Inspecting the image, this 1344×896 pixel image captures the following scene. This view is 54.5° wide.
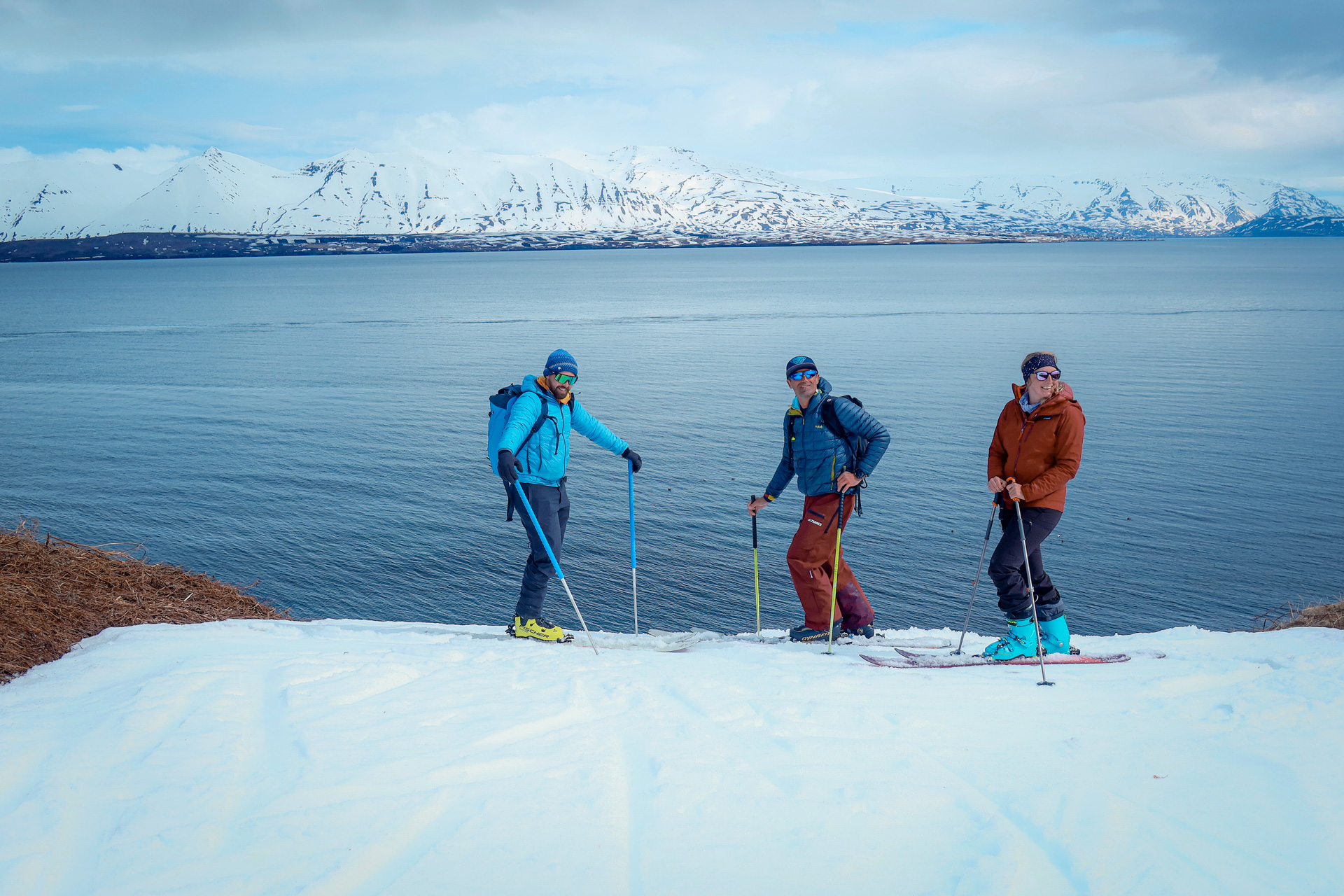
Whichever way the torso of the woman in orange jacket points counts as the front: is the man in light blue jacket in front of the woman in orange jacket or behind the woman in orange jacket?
in front

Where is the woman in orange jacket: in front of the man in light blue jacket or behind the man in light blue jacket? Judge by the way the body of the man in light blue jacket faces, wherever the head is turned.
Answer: in front

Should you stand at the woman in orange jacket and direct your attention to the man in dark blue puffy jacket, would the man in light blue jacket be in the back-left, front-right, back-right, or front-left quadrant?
front-left

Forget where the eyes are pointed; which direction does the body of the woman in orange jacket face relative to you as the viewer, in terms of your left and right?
facing the viewer and to the left of the viewer

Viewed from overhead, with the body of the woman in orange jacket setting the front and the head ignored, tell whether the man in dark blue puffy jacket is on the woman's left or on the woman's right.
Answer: on the woman's right

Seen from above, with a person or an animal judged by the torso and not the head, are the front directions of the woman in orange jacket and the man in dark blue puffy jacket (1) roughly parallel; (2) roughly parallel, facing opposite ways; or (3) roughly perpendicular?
roughly parallel

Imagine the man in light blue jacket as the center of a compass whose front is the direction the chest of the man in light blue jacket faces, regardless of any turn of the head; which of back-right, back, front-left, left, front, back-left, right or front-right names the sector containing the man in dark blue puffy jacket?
front-left

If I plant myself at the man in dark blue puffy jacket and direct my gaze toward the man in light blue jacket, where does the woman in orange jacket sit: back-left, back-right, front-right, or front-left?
back-left

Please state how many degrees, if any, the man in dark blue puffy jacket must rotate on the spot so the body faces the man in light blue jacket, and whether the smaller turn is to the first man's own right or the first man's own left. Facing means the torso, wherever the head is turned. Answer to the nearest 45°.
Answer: approximately 45° to the first man's own right
